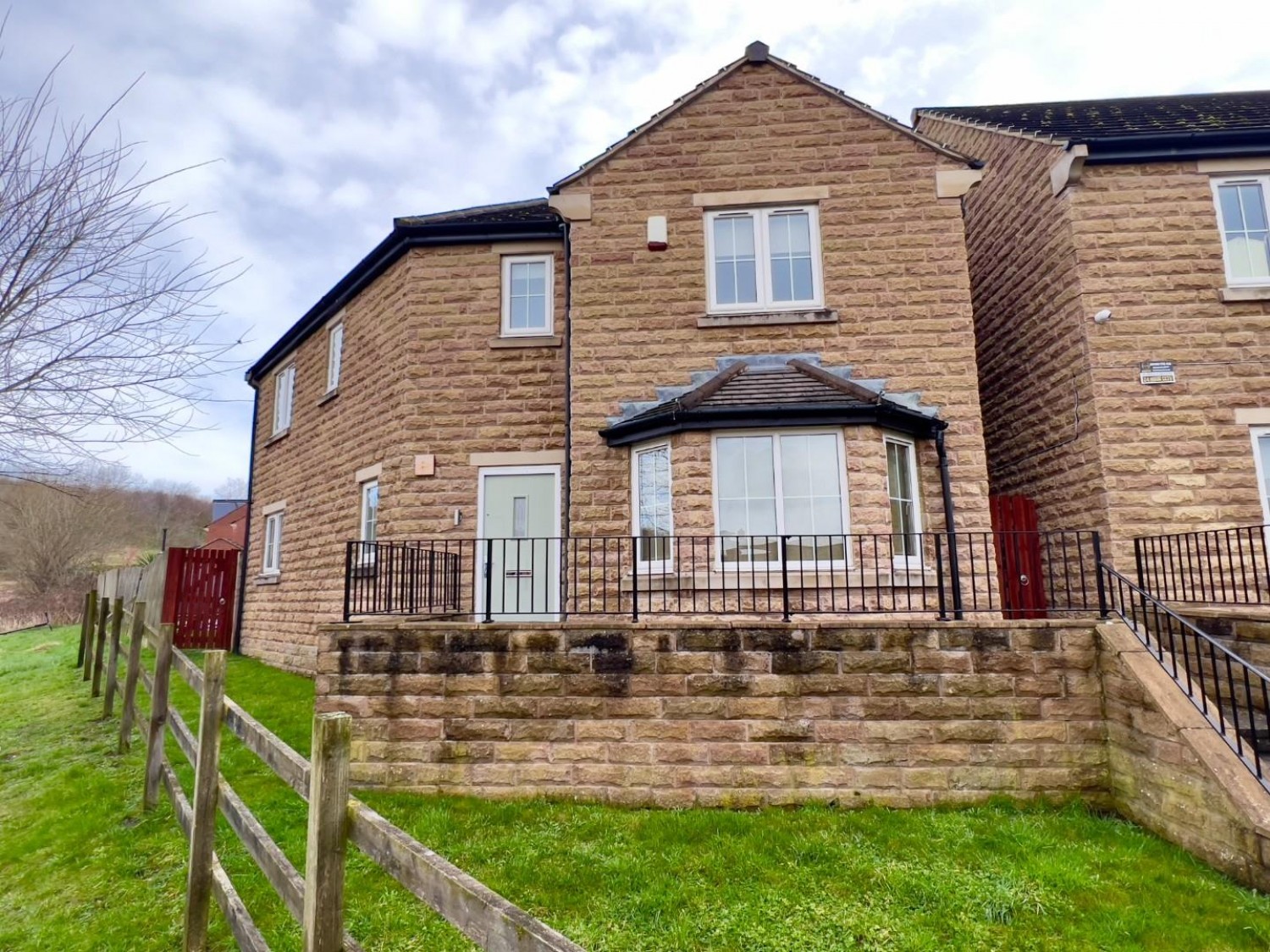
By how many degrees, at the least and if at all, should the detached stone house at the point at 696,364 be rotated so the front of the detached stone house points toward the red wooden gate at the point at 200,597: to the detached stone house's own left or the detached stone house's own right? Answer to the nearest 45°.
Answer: approximately 135° to the detached stone house's own right

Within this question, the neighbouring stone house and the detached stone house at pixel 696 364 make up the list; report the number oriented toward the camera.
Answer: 2

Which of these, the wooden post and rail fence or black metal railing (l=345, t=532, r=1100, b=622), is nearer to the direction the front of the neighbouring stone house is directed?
the wooden post and rail fence

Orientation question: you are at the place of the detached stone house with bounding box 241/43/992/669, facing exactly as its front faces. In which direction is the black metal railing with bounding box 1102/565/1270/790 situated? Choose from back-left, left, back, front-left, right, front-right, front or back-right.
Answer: front-left

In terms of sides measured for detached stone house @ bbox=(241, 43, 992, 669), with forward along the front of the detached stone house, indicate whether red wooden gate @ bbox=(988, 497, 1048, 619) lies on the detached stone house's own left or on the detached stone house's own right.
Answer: on the detached stone house's own left

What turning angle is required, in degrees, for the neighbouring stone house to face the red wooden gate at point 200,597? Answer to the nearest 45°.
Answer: approximately 90° to its right

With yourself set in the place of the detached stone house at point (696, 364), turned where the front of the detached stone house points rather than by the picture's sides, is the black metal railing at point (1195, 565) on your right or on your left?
on your left

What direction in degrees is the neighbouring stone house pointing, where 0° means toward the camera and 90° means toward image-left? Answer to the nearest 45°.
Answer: approximately 0°

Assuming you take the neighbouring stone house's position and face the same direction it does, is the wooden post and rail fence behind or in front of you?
in front

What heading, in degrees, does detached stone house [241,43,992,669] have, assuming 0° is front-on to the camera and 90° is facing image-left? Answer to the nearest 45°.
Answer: approximately 0°

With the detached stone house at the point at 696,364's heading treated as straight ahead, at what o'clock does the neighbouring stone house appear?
The neighbouring stone house is roughly at 9 o'clock from the detached stone house.
